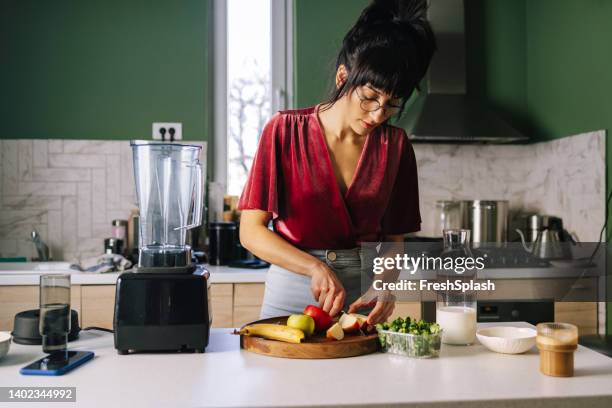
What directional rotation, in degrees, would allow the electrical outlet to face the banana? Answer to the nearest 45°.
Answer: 0° — it already faces it

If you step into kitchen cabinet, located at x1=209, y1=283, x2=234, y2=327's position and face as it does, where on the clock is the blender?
The blender is roughly at 12 o'clock from the kitchen cabinet.

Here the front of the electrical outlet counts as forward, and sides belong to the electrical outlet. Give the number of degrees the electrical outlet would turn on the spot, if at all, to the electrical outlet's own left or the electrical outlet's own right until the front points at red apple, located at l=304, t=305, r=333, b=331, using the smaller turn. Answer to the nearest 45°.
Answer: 0° — it already faces it

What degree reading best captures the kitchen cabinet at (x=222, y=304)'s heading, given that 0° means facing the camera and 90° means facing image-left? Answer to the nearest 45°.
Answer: approximately 0°

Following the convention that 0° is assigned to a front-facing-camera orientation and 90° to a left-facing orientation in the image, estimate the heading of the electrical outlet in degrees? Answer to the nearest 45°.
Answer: approximately 0°
